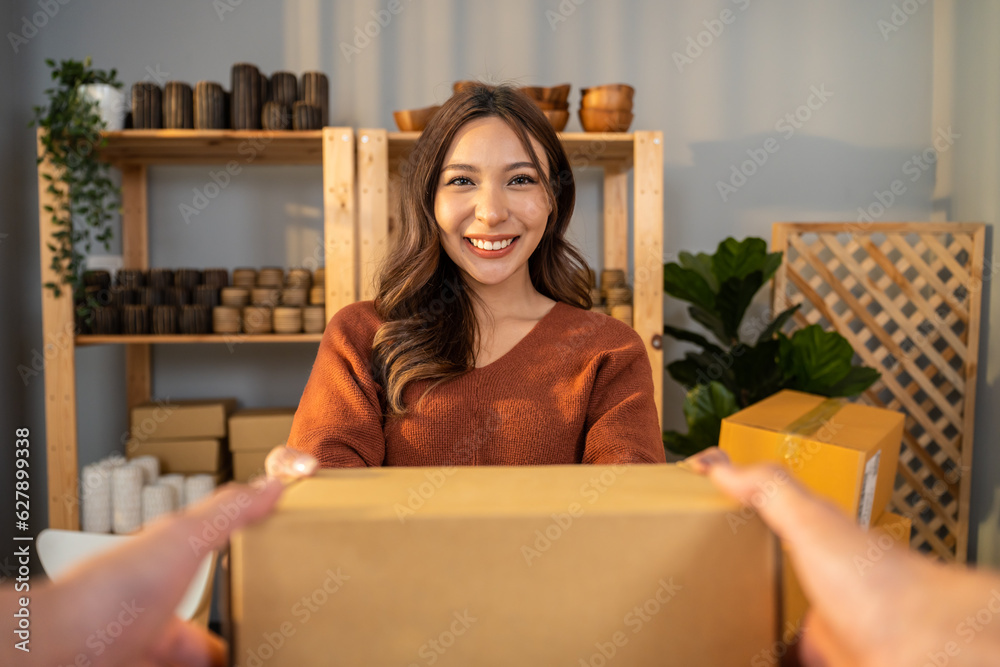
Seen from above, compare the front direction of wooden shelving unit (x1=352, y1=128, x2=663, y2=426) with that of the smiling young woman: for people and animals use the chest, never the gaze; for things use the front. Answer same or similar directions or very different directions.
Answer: same or similar directions

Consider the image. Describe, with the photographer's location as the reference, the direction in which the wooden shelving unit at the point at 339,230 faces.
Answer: facing the viewer

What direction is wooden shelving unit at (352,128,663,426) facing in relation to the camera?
toward the camera

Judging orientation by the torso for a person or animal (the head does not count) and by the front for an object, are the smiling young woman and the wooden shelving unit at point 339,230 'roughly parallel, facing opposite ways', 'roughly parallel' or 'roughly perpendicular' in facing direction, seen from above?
roughly parallel

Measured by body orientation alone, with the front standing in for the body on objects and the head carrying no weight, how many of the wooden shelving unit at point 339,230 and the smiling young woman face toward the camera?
2

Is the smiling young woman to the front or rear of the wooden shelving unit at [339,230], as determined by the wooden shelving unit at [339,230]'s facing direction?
to the front

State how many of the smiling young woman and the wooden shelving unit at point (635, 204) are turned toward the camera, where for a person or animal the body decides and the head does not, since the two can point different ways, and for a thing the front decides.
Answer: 2

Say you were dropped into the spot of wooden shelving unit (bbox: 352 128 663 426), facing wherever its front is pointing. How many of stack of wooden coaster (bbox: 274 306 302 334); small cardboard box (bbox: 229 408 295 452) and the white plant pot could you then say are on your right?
3

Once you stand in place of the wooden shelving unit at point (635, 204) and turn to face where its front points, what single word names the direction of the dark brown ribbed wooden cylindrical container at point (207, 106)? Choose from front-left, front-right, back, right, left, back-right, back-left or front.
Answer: right

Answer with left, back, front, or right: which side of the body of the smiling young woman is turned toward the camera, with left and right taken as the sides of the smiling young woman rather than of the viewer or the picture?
front
